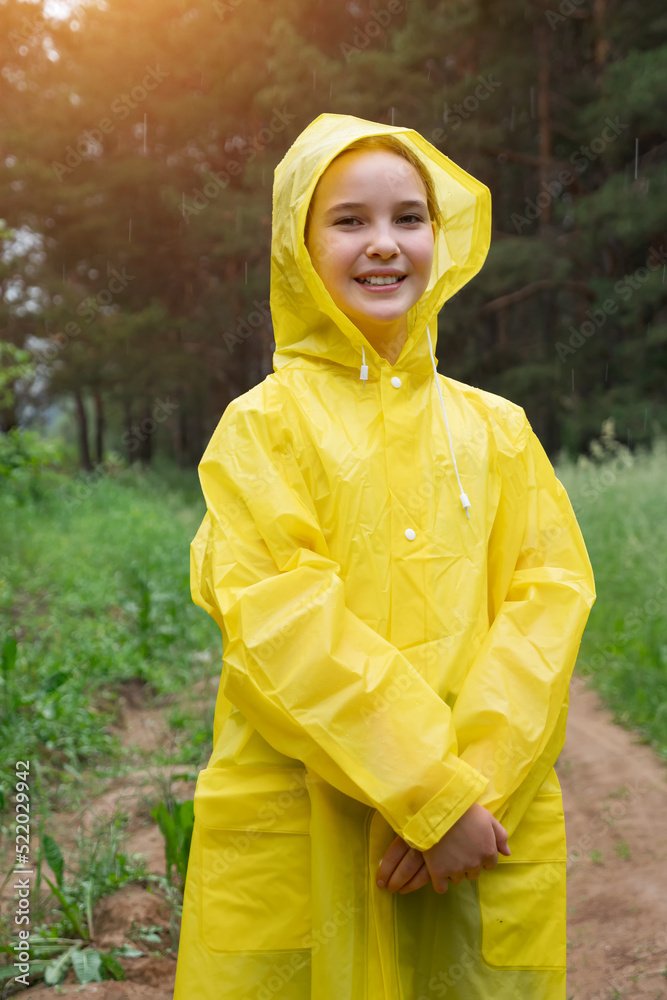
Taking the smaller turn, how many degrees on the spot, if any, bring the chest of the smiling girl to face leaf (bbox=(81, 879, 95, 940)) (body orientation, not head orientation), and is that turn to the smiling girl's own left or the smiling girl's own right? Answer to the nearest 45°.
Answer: approximately 135° to the smiling girl's own right

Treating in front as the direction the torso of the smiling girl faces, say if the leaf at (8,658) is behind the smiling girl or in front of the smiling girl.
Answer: behind

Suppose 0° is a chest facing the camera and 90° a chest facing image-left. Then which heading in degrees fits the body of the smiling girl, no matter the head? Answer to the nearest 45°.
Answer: approximately 0°

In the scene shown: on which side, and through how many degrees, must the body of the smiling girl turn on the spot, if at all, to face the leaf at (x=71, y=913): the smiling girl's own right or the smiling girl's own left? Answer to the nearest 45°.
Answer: approximately 135° to the smiling girl's own right

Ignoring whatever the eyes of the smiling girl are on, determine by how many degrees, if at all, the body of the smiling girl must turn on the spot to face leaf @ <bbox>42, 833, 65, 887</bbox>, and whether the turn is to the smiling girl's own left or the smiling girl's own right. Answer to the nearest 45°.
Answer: approximately 135° to the smiling girl's own right
